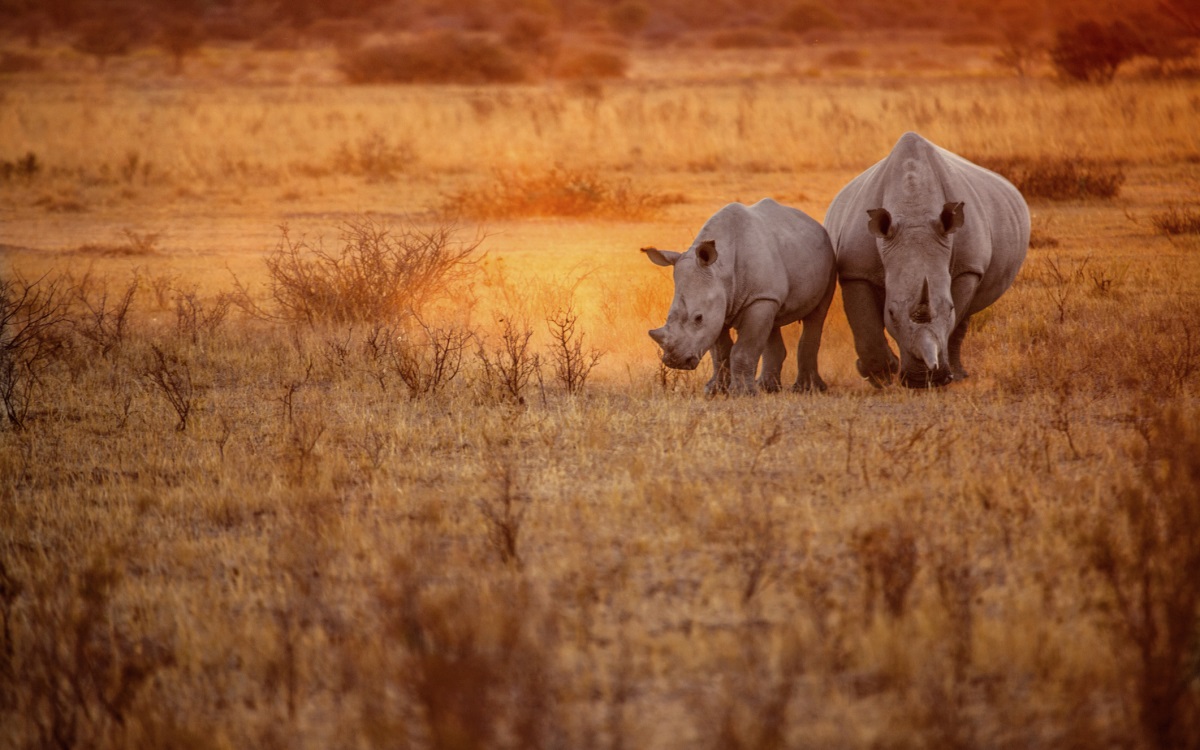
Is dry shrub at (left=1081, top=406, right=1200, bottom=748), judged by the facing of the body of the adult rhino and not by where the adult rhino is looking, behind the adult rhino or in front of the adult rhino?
in front

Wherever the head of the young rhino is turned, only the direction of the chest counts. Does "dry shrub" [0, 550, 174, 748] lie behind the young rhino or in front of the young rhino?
in front

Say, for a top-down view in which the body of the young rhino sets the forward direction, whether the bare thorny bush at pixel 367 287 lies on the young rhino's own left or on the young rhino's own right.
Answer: on the young rhino's own right

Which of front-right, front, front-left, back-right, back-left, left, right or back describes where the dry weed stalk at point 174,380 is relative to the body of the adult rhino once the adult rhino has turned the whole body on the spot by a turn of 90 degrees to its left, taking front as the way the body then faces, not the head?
back

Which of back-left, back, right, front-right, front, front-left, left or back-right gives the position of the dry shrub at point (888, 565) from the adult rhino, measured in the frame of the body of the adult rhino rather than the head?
front

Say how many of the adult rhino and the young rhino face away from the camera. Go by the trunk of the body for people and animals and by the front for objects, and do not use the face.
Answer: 0

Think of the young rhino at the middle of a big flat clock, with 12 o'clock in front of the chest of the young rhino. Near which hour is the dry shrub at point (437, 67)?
The dry shrub is roughly at 4 o'clock from the young rhino.

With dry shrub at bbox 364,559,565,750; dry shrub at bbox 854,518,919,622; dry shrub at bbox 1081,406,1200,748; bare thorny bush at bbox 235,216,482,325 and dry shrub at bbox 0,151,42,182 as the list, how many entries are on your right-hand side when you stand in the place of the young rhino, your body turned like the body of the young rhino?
2

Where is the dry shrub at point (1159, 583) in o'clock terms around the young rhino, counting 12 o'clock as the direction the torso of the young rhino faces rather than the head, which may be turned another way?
The dry shrub is roughly at 10 o'clock from the young rhino.

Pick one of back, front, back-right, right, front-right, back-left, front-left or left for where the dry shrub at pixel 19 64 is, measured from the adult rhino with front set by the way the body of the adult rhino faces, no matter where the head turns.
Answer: back-right

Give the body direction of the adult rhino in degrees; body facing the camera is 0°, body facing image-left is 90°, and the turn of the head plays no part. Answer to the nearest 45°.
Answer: approximately 0°

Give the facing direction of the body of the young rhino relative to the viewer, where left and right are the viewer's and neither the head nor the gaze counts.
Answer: facing the viewer and to the left of the viewer

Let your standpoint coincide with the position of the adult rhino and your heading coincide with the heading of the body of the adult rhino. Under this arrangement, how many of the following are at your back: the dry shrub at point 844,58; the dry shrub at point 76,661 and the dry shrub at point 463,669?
1

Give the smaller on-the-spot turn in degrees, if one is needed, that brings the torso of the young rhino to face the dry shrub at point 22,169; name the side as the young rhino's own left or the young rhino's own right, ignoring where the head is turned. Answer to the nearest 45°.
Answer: approximately 90° to the young rhino's own right

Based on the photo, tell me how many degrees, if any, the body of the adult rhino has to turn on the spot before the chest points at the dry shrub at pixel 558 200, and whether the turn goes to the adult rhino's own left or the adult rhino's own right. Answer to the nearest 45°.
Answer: approximately 135° to the adult rhino's own right
